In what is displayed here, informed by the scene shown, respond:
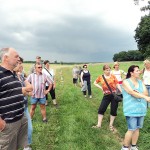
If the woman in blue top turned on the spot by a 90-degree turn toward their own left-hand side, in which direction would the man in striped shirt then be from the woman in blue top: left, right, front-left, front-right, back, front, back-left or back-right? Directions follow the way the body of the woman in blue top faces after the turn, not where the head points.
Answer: back

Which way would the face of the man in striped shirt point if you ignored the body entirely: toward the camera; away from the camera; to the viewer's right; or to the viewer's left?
to the viewer's right
